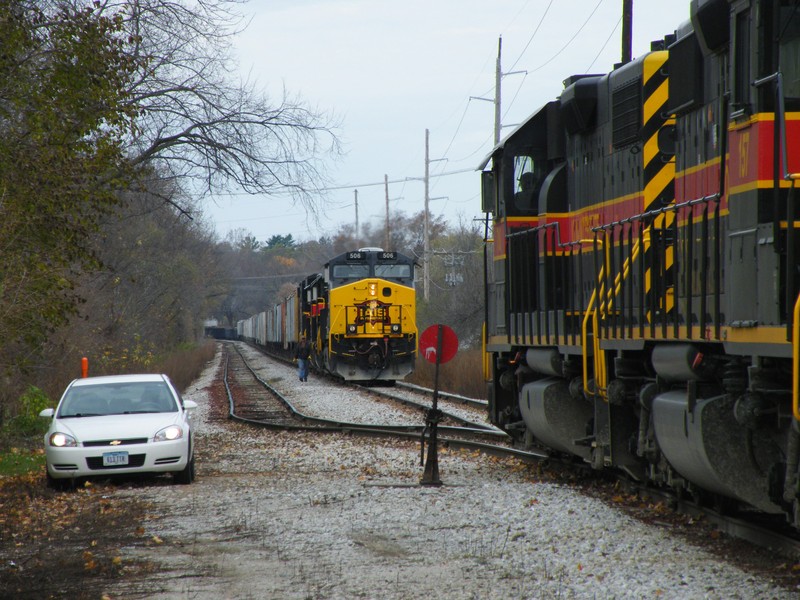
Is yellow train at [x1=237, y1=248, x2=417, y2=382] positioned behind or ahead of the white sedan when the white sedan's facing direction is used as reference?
behind

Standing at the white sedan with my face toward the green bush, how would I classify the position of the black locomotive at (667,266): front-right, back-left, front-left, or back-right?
back-right

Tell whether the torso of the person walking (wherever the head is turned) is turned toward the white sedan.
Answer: yes

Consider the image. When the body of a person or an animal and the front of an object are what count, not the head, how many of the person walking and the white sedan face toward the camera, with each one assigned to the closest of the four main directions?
2

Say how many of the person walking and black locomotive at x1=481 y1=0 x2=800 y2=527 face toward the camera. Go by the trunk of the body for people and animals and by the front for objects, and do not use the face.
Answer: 1

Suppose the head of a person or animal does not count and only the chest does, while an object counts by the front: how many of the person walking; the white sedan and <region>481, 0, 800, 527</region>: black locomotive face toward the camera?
2

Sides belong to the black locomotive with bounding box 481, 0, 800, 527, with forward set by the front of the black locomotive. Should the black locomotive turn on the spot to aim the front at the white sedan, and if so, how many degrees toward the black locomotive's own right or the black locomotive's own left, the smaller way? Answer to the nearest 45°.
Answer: approximately 45° to the black locomotive's own left

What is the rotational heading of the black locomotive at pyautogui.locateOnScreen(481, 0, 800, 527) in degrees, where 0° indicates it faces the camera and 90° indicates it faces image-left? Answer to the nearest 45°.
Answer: approximately 135°

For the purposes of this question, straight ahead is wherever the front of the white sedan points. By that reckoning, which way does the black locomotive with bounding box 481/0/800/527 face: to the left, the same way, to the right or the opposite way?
the opposite way
